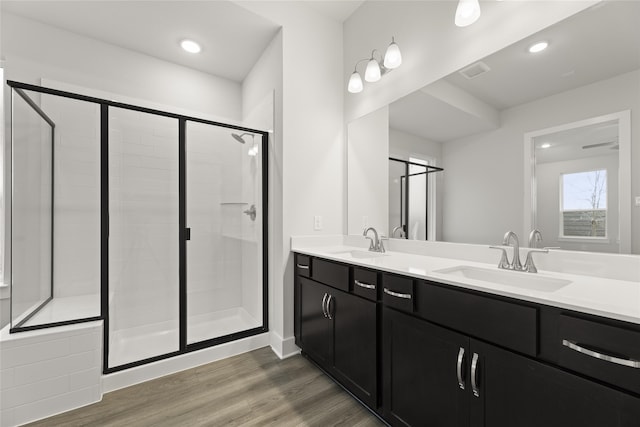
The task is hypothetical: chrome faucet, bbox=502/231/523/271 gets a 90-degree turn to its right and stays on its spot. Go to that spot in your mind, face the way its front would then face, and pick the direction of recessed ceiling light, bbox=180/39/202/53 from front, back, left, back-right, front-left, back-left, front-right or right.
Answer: front-left

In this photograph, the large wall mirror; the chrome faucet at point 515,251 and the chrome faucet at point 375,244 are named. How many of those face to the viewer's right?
0

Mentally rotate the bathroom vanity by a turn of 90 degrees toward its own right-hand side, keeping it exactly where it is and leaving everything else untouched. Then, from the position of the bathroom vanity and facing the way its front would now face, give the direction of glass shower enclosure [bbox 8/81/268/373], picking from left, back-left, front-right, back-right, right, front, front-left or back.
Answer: front-left

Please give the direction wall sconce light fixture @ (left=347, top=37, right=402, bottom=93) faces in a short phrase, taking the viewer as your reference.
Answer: facing the viewer and to the left of the viewer

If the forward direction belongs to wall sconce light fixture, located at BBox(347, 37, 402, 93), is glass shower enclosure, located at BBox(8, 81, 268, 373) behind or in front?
in front

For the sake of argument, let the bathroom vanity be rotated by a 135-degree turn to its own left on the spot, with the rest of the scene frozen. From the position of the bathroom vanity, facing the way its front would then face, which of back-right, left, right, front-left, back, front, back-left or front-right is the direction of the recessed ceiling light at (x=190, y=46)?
back

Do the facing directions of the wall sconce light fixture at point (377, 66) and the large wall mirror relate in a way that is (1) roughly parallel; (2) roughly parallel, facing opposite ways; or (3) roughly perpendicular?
roughly parallel

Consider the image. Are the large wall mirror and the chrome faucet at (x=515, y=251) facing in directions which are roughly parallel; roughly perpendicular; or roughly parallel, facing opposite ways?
roughly parallel

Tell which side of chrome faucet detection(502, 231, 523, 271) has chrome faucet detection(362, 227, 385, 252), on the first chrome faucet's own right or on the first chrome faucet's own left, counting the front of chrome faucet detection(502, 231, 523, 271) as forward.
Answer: on the first chrome faucet's own right

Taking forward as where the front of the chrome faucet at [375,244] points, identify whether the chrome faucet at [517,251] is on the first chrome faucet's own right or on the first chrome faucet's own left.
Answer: on the first chrome faucet's own left

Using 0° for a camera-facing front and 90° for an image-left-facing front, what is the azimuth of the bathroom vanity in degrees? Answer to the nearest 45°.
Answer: approximately 45°
